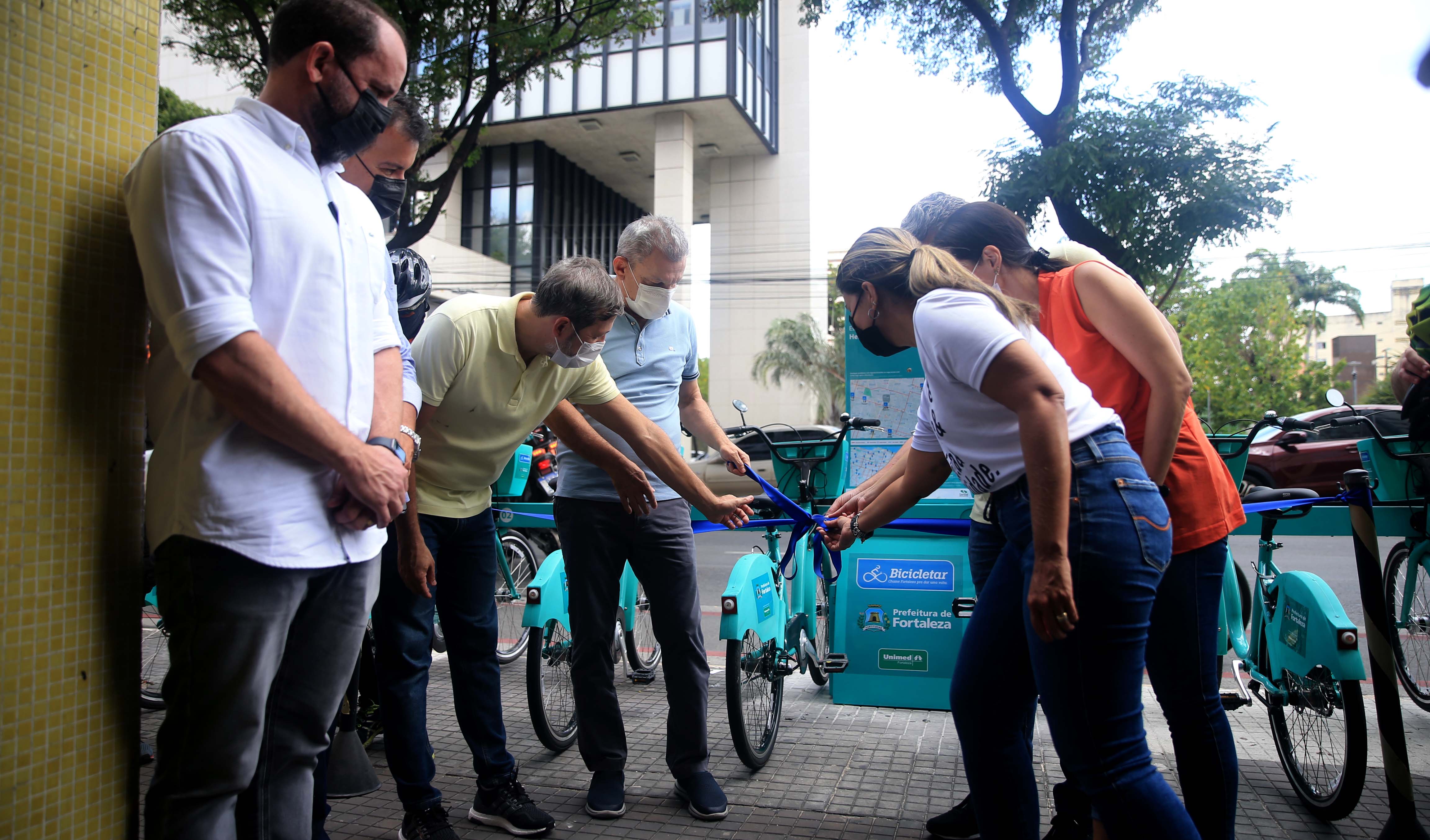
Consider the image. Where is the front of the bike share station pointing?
toward the camera

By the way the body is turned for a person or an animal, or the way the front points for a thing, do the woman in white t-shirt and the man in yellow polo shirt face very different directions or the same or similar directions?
very different directions

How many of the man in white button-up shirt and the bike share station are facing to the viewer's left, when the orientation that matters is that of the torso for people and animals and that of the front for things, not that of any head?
0

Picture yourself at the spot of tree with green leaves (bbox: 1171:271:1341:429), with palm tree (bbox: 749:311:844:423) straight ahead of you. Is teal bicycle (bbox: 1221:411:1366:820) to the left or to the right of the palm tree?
left

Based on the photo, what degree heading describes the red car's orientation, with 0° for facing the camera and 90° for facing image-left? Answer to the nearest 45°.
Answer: approximately 90°

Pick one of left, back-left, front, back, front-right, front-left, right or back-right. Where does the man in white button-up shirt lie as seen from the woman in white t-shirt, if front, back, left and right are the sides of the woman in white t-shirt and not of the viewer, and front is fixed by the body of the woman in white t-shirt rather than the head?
front-left

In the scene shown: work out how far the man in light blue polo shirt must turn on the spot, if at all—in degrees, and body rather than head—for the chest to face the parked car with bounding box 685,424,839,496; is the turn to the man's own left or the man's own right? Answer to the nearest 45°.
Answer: approximately 180°

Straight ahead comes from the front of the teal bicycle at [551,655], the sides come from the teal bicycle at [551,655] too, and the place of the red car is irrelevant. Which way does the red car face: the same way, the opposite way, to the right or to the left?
to the left

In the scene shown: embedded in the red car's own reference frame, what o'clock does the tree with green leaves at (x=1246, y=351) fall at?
The tree with green leaves is roughly at 3 o'clock from the red car.

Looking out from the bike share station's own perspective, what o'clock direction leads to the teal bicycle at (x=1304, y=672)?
The teal bicycle is roughly at 10 o'clock from the bike share station.

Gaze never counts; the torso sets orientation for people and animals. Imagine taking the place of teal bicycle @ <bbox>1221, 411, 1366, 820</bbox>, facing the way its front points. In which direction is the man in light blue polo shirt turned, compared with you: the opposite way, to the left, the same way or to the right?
the opposite way

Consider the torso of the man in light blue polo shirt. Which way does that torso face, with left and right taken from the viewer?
facing the viewer

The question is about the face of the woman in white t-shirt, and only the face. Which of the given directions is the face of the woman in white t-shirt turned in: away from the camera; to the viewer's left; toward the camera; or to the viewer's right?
to the viewer's left

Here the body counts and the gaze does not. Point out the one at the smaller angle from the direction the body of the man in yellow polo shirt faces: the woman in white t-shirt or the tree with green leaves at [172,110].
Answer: the woman in white t-shirt

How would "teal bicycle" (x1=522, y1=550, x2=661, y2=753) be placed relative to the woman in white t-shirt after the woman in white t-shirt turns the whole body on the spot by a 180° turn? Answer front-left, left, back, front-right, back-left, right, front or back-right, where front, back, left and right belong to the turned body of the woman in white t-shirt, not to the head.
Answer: back-left

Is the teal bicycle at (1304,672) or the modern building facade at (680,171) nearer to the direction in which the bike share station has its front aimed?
the teal bicycle
